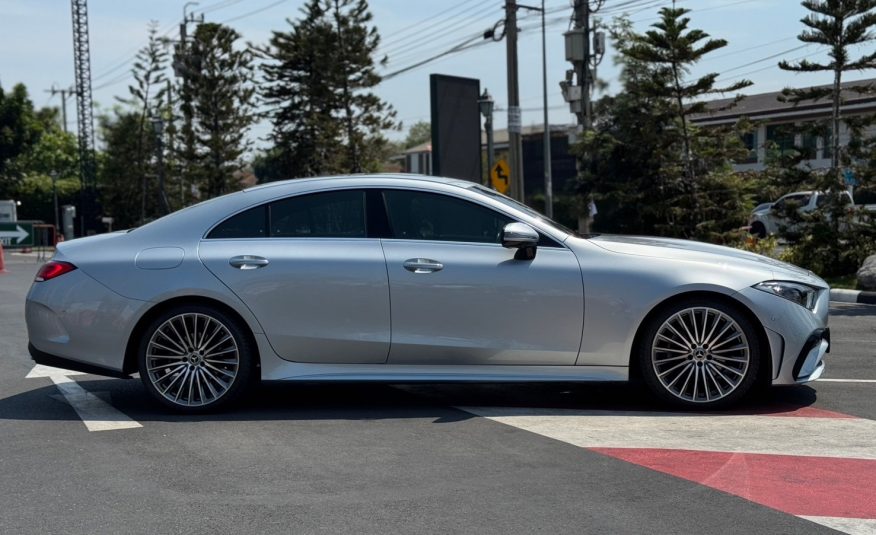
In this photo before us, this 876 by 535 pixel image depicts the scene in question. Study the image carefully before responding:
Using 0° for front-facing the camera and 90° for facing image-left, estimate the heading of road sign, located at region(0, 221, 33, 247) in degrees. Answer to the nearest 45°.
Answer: approximately 0°

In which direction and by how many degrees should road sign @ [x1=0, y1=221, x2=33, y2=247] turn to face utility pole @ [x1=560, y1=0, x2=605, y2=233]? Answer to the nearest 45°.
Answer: approximately 45° to its left

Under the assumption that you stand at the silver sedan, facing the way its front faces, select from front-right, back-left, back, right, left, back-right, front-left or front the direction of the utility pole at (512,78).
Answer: left

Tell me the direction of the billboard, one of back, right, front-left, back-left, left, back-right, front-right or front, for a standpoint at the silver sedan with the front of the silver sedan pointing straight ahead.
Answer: left

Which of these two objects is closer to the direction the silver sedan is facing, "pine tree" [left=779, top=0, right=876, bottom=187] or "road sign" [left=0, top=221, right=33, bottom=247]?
the pine tree

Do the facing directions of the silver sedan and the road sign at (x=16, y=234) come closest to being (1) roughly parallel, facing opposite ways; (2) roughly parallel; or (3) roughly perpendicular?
roughly perpendicular

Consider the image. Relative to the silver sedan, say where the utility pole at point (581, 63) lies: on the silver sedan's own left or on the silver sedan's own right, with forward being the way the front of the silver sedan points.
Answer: on the silver sedan's own left

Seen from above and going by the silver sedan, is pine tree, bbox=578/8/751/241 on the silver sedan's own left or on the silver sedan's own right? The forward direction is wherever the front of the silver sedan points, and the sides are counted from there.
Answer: on the silver sedan's own left

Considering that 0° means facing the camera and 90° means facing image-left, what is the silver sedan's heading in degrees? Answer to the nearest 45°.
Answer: approximately 270°

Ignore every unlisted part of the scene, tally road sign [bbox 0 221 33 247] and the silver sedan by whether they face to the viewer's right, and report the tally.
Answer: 1
